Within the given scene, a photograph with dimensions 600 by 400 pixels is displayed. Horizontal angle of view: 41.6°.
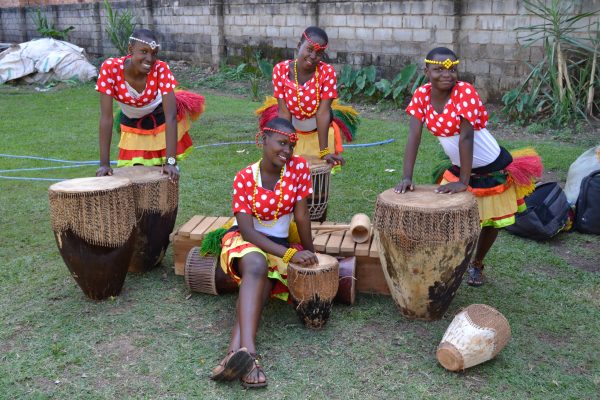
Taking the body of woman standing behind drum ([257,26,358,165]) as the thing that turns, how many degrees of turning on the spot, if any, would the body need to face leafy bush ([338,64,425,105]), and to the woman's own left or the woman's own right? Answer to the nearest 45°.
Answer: approximately 180°

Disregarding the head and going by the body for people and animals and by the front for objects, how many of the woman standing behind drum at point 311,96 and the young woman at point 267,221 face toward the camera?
2

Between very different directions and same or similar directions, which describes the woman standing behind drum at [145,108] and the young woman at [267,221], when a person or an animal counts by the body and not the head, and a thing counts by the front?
same or similar directions

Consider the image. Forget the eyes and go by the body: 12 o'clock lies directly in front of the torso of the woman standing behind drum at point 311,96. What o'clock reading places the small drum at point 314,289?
The small drum is roughly at 12 o'clock from the woman standing behind drum.

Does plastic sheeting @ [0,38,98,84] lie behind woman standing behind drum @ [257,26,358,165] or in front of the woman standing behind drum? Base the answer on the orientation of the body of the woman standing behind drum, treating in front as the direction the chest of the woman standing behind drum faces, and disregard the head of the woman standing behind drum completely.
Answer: behind

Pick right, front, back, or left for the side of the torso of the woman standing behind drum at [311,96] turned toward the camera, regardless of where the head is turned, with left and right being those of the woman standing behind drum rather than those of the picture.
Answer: front

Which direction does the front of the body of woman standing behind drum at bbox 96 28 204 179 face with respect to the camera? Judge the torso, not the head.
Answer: toward the camera

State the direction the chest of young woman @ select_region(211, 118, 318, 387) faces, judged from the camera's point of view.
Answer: toward the camera

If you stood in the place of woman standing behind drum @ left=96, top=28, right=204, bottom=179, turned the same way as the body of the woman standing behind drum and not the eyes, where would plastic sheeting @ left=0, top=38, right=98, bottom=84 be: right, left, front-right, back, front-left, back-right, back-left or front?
back

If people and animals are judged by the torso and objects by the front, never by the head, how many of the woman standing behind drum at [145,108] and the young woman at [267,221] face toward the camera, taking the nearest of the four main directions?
2

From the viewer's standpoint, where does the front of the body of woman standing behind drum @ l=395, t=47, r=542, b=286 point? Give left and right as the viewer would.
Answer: facing the viewer and to the left of the viewer

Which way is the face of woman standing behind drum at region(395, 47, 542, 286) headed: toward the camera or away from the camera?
toward the camera

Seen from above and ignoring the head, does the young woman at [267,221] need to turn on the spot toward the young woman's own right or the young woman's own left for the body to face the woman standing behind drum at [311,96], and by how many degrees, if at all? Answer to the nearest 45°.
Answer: approximately 180°

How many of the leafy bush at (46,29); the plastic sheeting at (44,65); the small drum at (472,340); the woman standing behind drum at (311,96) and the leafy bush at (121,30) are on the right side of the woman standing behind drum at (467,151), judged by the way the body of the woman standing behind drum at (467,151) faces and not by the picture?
4
